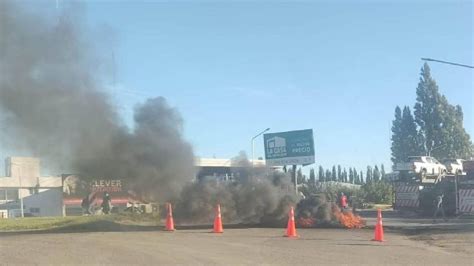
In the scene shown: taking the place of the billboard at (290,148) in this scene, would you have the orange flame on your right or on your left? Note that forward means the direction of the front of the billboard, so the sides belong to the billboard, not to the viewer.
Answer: on your left

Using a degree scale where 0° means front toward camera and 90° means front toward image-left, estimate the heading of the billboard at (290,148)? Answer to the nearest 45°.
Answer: approximately 45°
